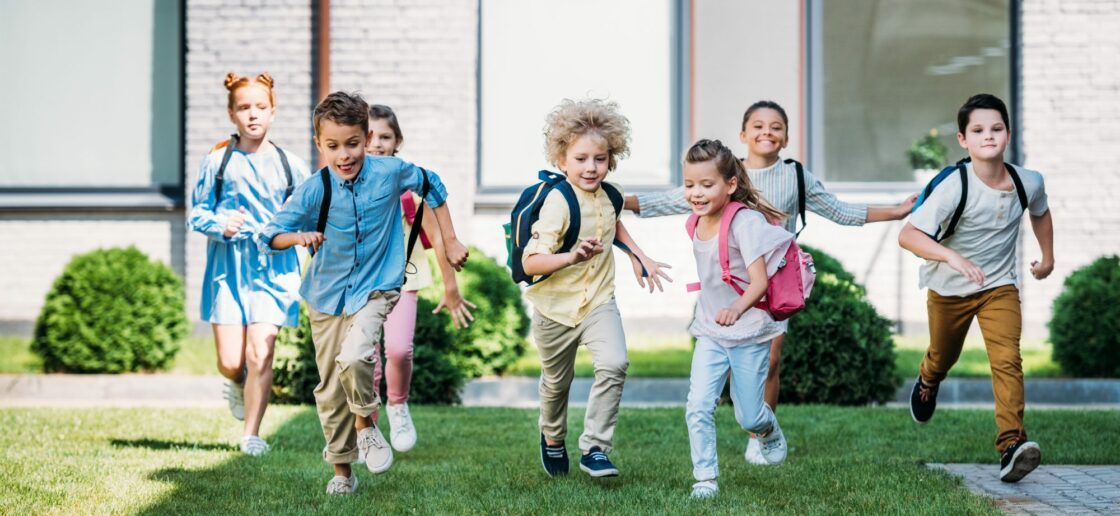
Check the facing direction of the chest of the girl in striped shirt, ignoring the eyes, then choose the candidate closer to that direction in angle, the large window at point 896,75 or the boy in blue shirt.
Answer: the boy in blue shirt

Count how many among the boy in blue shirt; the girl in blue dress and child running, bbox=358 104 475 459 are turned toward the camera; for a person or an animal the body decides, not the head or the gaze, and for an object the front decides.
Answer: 3

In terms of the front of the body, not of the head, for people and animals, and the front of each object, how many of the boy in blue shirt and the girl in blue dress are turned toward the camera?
2

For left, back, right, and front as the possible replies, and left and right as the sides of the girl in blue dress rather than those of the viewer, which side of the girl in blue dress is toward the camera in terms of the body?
front

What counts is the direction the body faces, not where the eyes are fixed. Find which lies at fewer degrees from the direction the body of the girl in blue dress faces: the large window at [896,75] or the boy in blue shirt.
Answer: the boy in blue shirt

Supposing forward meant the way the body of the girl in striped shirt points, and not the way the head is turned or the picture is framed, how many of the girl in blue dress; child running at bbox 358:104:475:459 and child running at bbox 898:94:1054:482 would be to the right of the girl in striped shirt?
2

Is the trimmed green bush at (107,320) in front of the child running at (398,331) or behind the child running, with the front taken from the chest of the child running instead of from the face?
behind

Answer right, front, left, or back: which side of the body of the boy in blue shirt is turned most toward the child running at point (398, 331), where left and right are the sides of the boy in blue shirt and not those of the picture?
back

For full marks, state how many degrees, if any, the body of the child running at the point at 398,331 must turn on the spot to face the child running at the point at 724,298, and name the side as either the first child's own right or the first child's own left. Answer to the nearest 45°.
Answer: approximately 45° to the first child's own left

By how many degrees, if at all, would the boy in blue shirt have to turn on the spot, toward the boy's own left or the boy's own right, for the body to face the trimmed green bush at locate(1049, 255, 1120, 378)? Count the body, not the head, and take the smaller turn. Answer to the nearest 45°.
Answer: approximately 135° to the boy's own left

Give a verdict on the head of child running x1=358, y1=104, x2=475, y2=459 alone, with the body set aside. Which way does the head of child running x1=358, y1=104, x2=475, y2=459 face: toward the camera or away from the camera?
toward the camera

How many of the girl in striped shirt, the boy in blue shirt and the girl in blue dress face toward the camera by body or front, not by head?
3

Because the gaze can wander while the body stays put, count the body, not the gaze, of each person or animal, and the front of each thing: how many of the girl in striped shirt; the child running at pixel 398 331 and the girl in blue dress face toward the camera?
3

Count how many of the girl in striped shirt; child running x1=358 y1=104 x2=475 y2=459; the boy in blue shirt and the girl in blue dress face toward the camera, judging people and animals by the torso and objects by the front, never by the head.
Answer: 4

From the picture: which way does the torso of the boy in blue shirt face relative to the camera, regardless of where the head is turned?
toward the camera
